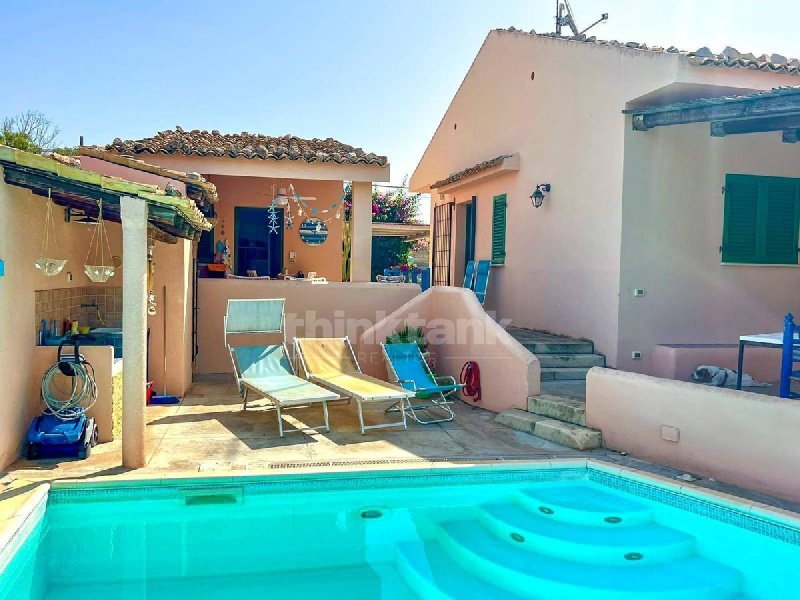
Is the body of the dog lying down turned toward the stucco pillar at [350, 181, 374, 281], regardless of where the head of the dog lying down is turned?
yes

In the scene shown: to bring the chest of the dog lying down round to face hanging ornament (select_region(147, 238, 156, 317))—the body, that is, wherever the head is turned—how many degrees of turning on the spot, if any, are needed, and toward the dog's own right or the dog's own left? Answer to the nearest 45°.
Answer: approximately 45° to the dog's own left

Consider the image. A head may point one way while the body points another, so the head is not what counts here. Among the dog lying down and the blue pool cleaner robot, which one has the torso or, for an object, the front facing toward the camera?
the blue pool cleaner robot

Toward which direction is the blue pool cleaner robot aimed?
toward the camera

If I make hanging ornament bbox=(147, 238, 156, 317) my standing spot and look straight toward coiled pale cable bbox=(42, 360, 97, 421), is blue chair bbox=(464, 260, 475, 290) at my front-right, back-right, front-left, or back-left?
back-left

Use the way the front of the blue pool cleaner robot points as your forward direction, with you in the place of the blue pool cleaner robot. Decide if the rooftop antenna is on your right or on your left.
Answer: on your left

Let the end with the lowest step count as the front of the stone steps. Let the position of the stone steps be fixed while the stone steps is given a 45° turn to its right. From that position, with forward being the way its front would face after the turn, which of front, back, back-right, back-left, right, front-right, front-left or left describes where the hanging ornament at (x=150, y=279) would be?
front

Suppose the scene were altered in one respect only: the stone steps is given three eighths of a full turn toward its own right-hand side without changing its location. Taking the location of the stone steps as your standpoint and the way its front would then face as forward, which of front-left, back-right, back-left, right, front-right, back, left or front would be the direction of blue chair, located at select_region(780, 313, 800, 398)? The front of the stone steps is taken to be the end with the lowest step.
right

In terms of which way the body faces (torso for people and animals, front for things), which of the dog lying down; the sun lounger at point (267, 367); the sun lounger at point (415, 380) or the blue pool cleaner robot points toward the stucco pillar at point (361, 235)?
the dog lying down

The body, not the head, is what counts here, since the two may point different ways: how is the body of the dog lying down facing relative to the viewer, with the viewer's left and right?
facing to the left of the viewer

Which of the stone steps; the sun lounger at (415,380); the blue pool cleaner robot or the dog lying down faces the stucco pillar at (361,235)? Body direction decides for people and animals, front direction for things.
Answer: the dog lying down

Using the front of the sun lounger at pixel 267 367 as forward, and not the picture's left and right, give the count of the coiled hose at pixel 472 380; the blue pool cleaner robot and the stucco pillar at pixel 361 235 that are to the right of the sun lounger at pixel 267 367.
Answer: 1

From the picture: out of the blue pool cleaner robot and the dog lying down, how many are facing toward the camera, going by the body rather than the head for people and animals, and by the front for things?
1

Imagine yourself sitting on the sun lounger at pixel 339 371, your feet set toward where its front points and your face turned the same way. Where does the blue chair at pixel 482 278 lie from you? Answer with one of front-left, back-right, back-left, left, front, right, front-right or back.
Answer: left

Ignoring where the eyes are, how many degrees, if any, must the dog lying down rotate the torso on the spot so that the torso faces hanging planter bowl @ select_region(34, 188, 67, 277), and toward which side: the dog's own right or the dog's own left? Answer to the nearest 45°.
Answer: approximately 45° to the dog's own left

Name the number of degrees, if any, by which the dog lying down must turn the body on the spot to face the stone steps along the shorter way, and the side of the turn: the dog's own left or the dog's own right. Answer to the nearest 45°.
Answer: approximately 45° to the dog's own left

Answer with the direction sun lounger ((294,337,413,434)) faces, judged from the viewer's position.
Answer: facing the viewer and to the right of the viewer
